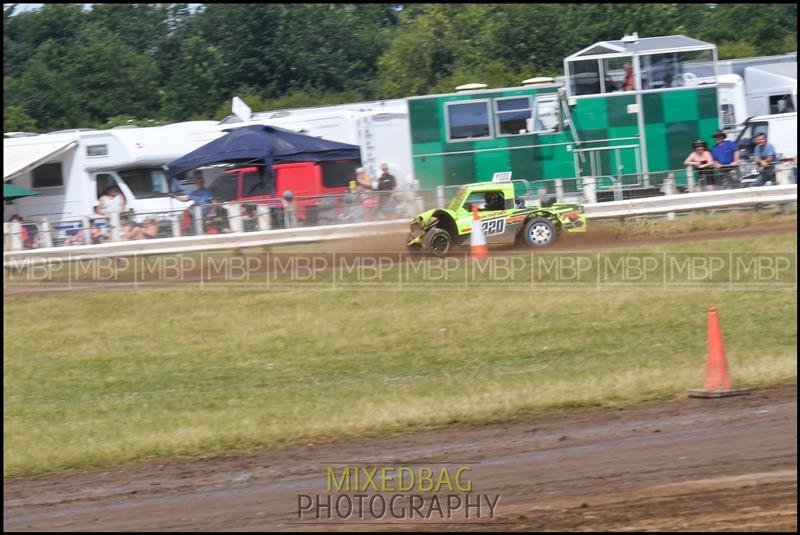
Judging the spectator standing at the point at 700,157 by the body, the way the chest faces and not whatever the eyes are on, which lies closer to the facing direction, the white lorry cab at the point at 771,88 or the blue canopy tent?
the blue canopy tent

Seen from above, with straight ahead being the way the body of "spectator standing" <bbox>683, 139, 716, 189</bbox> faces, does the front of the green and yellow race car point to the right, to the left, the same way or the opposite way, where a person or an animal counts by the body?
to the right

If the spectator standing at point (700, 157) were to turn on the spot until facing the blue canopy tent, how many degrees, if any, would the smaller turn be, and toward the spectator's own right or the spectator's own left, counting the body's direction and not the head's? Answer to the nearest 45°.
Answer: approximately 90° to the spectator's own right

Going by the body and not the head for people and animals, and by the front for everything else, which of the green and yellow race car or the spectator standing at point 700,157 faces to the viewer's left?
the green and yellow race car

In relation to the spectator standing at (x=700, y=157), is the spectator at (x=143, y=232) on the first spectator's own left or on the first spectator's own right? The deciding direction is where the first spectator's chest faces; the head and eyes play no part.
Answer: on the first spectator's own right

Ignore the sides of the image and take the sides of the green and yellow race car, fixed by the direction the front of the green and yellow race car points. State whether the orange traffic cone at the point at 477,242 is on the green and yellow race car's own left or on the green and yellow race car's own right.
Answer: on the green and yellow race car's own left

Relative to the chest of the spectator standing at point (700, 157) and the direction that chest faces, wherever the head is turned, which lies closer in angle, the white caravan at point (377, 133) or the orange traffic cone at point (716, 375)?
the orange traffic cone

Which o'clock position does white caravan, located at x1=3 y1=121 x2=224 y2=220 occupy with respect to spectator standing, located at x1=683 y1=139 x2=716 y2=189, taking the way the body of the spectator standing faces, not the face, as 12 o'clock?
The white caravan is roughly at 3 o'clock from the spectator standing.

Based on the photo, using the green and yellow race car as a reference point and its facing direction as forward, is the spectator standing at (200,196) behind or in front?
in front

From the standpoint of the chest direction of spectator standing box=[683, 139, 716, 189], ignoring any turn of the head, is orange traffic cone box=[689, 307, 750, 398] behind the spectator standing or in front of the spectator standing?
in front

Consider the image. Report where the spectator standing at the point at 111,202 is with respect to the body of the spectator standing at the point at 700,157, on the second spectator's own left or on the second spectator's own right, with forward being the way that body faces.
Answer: on the second spectator's own right

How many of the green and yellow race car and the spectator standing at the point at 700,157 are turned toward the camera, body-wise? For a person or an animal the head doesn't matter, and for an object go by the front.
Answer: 1

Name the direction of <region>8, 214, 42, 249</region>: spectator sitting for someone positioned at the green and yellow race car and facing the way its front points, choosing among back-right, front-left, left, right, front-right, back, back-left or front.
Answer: front

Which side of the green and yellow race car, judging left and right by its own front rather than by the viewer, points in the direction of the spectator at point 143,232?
front

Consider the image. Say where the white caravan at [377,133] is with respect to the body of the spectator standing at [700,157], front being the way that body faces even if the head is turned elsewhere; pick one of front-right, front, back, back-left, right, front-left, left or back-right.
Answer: right

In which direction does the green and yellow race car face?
to the viewer's left

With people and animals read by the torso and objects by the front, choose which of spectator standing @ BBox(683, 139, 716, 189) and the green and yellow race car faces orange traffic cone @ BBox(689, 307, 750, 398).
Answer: the spectator standing

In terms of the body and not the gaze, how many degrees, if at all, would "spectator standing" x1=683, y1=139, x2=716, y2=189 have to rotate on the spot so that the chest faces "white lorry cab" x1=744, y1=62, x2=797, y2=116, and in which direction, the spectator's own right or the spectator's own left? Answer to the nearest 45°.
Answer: approximately 180°

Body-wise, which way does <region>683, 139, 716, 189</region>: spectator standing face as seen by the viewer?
toward the camera
